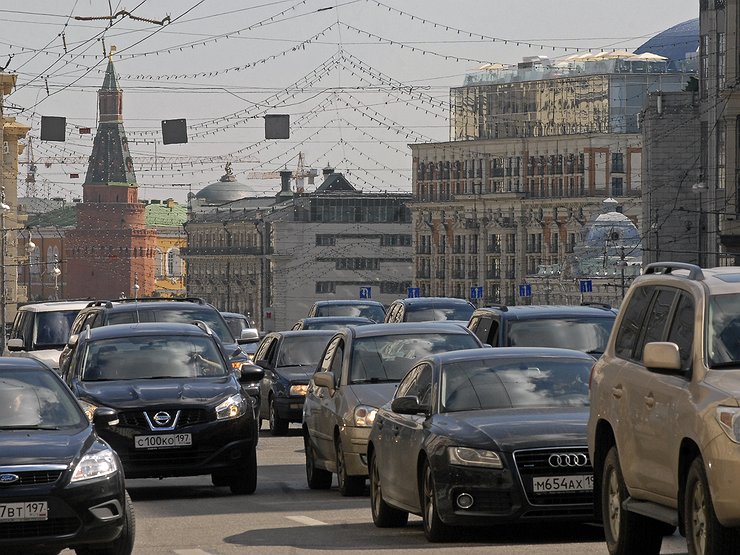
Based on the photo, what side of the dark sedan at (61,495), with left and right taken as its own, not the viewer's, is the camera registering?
front

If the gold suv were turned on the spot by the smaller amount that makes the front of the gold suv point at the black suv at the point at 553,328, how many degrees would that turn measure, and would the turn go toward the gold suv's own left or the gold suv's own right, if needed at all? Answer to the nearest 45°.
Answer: approximately 135° to the gold suv's own left

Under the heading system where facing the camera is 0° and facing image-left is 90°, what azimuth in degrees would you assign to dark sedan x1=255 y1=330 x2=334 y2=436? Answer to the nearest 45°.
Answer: approximately 315°

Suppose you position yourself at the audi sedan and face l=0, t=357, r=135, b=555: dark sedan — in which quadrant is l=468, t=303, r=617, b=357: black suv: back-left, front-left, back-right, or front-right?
back-right

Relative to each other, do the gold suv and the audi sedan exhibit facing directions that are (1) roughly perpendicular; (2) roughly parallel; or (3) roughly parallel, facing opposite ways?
roughly parallel

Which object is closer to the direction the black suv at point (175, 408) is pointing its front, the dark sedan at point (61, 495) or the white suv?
the dark sedan

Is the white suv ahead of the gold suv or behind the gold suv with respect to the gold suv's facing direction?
behind

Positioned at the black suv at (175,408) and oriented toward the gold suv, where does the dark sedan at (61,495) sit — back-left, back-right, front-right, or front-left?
front-right

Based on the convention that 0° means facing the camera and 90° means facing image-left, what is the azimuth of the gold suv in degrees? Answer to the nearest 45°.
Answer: approximately 315°

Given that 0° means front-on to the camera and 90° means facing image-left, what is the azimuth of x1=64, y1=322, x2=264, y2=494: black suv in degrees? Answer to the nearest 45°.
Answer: approximately 0°
